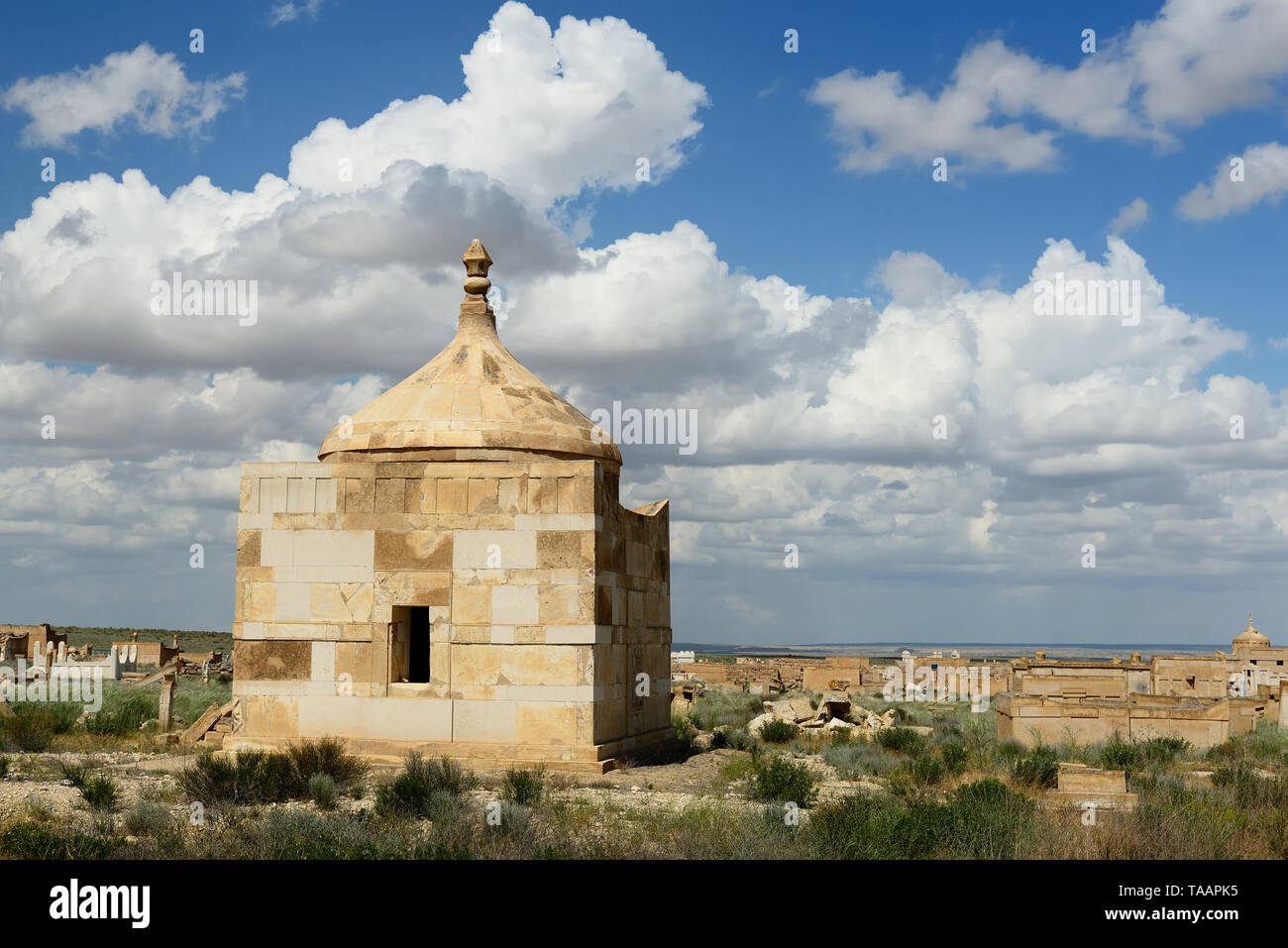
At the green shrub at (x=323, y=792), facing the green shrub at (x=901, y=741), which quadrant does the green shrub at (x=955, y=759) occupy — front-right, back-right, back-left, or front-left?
front-right

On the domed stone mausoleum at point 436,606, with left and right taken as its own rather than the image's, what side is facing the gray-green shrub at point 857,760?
left

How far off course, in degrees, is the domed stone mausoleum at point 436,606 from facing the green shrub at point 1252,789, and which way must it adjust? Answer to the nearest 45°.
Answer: approximately 45° to its left

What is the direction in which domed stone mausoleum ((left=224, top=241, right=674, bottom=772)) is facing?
toward the camera

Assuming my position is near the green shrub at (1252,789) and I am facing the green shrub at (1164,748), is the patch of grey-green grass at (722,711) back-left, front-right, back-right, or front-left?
front-left

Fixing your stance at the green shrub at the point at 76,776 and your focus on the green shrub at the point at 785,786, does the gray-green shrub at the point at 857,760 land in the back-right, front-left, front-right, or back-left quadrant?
front-left

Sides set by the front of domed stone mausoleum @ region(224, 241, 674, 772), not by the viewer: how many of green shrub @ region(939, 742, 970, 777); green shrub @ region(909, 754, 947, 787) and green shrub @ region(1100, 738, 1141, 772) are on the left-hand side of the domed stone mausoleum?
3

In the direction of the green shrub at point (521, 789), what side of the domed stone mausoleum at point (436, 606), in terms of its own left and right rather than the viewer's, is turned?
front

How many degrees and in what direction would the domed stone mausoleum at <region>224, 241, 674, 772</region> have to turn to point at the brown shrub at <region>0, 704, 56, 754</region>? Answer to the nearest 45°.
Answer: approximately 135° to its right

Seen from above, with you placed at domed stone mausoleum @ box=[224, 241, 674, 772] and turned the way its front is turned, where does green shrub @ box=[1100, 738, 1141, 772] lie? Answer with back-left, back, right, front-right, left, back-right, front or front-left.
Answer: left

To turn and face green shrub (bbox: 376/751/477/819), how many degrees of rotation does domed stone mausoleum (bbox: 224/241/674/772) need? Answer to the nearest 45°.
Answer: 0° — it already faces it
